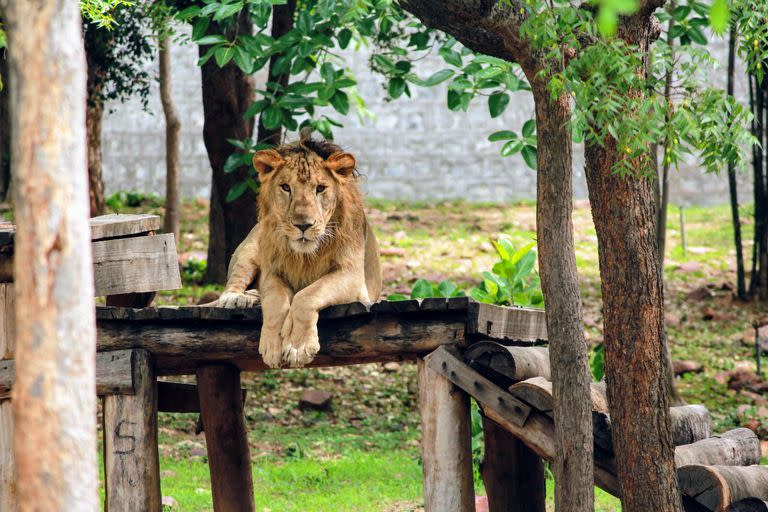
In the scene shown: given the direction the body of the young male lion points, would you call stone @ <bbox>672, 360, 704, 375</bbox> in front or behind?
behind

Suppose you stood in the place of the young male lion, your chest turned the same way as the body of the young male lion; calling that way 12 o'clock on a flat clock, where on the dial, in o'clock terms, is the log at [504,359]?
The log is roughly at 10 o'clock from the young male lion.

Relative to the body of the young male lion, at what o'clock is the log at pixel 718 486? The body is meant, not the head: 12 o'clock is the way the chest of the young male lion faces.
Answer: The log is roughly at 10 o'clock from the young male lion.

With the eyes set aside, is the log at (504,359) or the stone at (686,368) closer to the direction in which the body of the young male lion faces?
the log

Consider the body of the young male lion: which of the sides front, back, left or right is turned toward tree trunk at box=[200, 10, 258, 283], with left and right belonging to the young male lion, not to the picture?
back

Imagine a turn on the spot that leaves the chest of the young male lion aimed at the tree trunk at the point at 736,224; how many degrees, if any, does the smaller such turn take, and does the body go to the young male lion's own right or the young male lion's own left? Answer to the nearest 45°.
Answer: approximately 135° to the young male lion's own left

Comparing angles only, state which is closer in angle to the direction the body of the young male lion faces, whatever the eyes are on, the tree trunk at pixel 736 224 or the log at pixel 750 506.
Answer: the log

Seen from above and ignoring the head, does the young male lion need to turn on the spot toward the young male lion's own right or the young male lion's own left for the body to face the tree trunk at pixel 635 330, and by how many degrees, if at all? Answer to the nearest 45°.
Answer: approximately 45° to the young male lion's own left

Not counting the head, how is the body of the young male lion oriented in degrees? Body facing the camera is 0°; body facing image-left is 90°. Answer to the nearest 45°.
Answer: approximately 0°

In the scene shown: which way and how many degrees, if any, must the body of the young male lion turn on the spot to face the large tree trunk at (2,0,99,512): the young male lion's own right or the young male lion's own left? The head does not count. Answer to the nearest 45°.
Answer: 0° — it already faces it

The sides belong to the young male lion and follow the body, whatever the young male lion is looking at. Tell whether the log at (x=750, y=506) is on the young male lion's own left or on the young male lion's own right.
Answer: on the young male lion's own left

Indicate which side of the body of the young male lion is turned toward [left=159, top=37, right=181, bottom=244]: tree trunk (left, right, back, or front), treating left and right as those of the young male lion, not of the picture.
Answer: back

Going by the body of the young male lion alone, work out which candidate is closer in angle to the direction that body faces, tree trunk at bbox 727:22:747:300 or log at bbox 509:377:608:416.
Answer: the log

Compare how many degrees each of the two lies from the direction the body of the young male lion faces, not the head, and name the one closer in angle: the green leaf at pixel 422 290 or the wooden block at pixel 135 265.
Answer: the wooden block
